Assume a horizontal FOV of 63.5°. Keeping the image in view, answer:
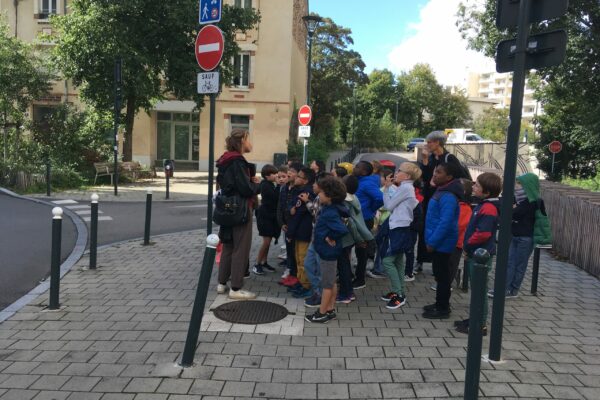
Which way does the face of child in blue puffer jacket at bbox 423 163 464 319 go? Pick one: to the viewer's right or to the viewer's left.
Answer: to the viewer's left

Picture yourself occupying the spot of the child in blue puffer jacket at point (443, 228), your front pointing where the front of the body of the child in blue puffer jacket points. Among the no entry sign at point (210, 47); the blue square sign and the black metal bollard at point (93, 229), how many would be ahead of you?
3

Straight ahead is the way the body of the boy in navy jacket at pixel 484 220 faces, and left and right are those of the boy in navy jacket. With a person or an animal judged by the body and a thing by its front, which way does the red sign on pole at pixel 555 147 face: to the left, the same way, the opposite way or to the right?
to the left

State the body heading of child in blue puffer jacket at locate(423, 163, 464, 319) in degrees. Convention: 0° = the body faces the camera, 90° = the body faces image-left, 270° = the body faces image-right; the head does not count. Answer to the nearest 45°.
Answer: approximately 90°

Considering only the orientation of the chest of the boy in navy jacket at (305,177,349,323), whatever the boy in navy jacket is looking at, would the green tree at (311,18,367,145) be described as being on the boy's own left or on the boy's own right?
on the boy's own right
